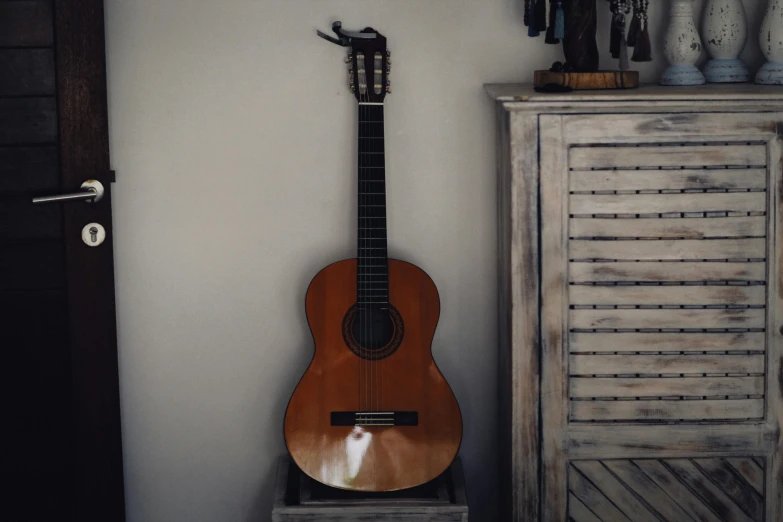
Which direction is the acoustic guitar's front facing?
toward the camera

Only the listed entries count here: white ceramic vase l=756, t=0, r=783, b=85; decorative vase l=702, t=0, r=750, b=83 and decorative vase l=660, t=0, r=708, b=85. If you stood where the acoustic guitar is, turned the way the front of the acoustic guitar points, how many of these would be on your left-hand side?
3

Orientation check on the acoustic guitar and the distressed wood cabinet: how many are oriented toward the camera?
2

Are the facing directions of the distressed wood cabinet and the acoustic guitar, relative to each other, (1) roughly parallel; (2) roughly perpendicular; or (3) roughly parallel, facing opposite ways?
roughly parallel

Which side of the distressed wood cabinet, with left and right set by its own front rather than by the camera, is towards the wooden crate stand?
right

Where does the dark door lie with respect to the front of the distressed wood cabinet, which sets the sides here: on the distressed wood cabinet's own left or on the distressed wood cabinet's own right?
on the distressed wood cabinet's own right

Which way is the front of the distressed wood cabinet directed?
toward the camera
